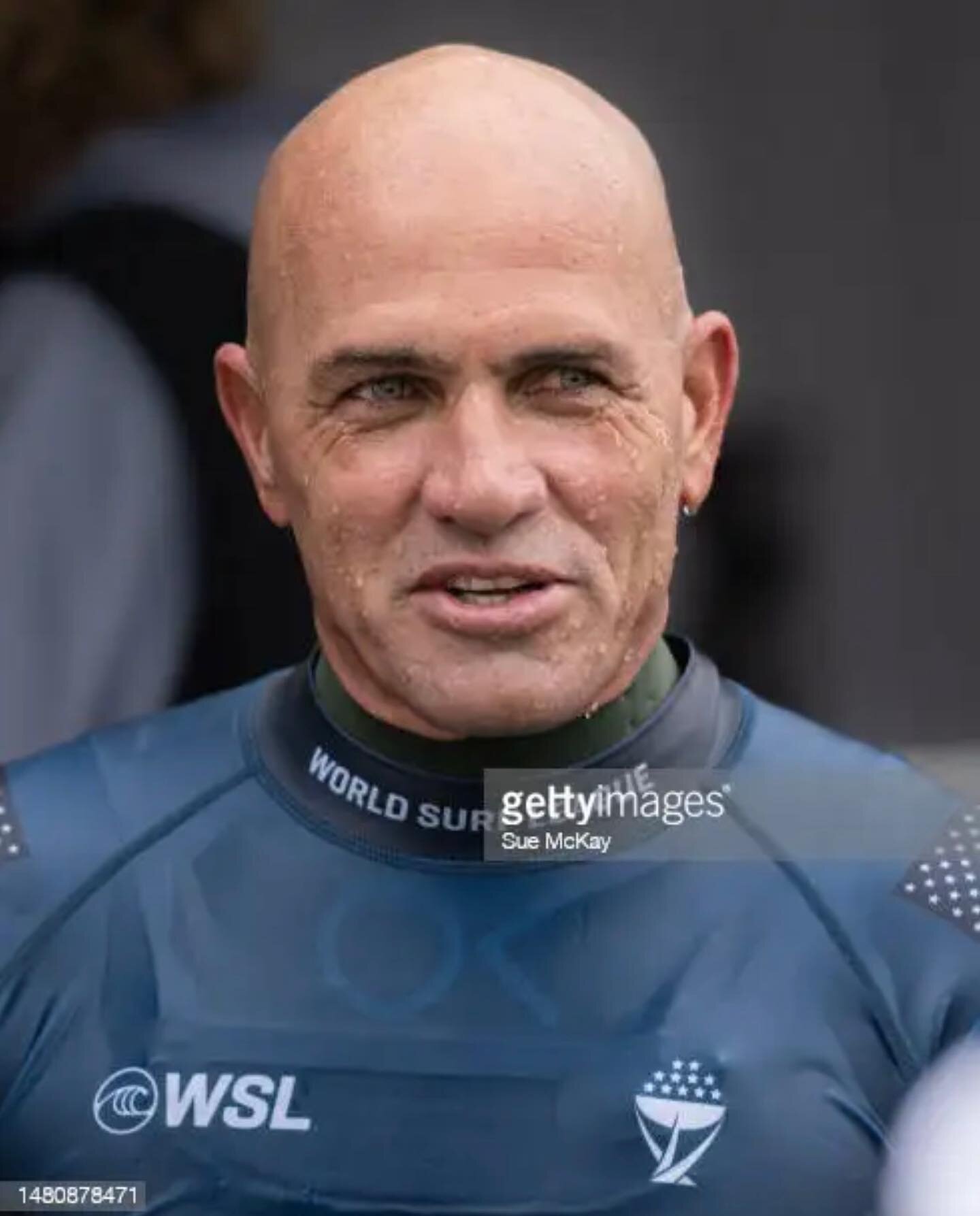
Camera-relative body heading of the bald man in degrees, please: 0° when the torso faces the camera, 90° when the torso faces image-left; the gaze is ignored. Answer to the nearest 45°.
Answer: approximately 0°
